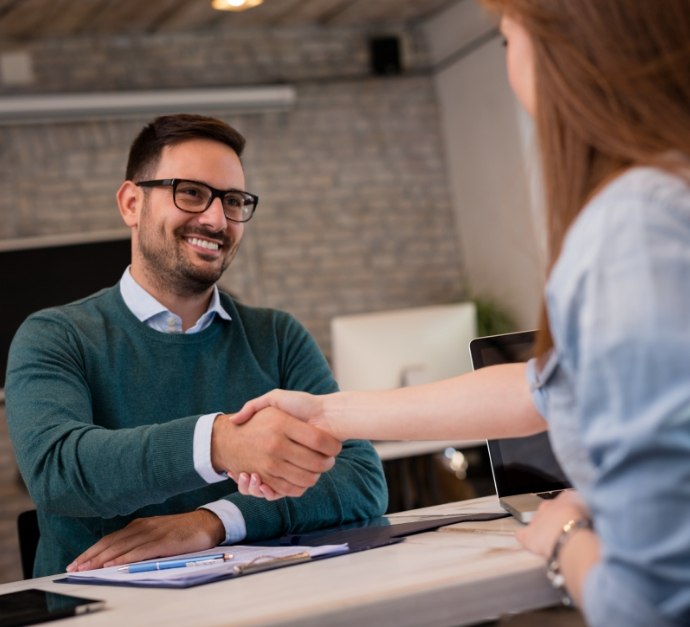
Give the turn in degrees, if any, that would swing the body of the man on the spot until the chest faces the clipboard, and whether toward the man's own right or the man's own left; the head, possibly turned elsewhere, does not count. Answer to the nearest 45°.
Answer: approximately 45° to the man's own right

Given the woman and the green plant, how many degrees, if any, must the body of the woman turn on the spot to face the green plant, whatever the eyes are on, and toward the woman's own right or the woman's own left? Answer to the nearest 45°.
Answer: approximately 45° to the woman's own right

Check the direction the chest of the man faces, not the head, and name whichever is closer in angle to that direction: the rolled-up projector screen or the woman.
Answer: the woman

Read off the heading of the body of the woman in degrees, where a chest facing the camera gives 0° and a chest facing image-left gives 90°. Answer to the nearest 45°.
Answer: approximately 135°

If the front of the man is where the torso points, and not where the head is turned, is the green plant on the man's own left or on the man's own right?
on the man's own left

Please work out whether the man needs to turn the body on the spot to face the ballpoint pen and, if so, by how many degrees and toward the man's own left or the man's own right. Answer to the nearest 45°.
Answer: approximately 45° to the man's own right

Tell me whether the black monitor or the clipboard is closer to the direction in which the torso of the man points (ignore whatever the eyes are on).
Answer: the clipboard

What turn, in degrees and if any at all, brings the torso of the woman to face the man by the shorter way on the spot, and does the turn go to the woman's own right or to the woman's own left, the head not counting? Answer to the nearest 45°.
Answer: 0° — they already face them

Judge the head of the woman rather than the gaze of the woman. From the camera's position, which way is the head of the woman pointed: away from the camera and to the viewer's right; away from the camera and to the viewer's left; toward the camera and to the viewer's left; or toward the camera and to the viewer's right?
away from the camera and to the viewer's left

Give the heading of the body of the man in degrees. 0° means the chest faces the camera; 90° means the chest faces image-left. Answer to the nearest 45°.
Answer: approximately 315°

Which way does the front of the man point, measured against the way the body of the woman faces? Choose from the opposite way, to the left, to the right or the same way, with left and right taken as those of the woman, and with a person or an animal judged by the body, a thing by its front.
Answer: the opposite way
